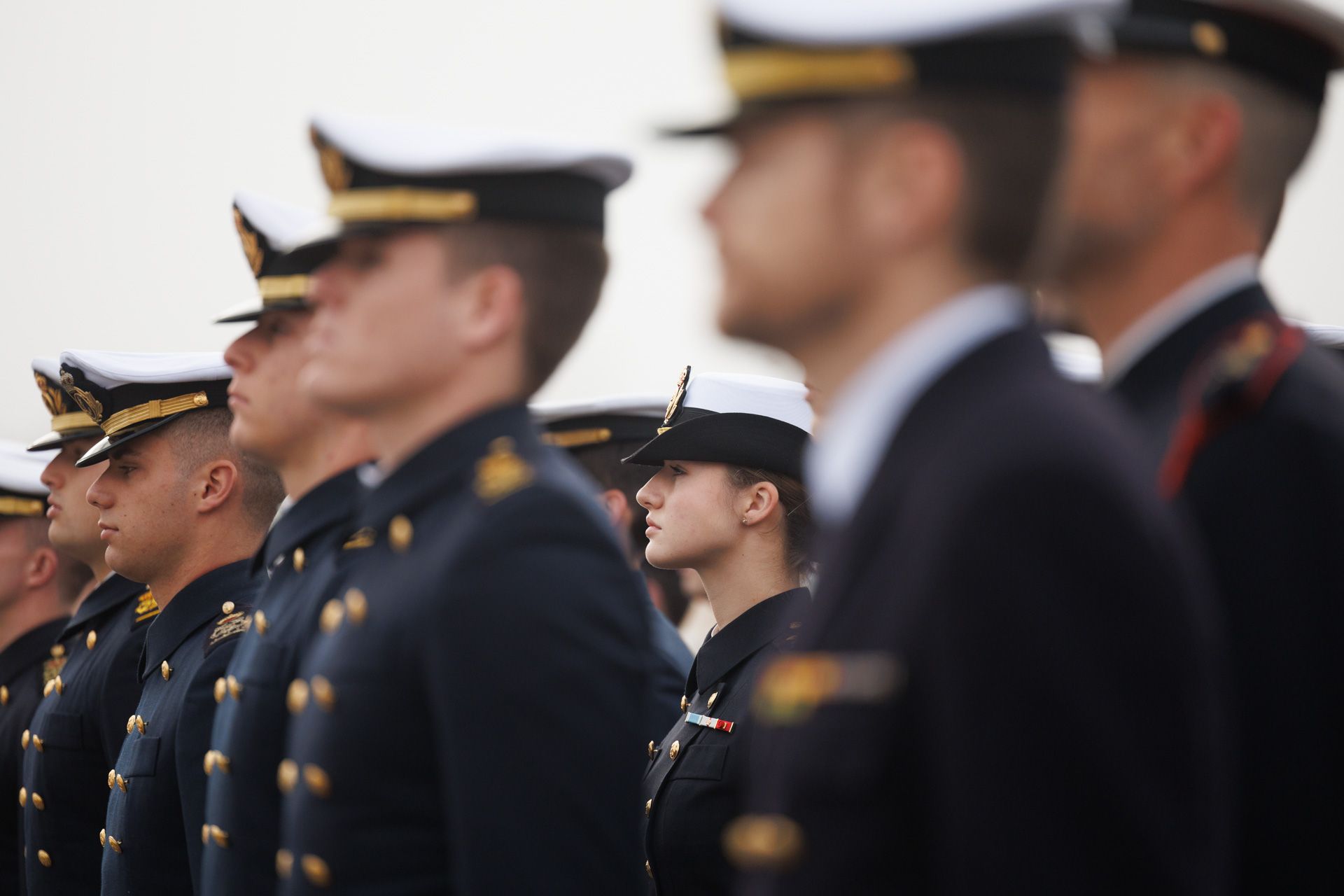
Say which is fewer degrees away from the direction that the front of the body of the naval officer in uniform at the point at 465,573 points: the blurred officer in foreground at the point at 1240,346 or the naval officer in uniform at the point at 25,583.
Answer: the naval officer in uniform

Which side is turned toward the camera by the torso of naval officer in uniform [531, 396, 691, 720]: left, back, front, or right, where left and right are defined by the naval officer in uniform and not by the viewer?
left

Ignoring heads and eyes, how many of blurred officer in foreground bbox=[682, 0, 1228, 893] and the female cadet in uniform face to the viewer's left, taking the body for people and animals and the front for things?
2

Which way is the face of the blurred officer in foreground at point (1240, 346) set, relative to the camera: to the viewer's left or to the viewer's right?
to the viewer's left

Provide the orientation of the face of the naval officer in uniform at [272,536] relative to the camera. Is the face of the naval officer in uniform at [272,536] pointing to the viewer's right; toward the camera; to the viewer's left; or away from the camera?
to the viewer's left

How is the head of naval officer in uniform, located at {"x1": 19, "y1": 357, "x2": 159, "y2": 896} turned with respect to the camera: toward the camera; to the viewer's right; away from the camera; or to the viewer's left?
to the viewer's left

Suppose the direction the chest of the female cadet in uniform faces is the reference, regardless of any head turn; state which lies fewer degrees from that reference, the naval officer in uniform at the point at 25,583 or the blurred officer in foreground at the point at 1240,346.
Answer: the naval officer in uniform

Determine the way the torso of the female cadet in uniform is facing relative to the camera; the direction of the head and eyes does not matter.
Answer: to the viewer's left

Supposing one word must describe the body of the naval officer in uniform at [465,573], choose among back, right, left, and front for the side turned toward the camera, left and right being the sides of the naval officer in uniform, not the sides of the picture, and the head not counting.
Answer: left

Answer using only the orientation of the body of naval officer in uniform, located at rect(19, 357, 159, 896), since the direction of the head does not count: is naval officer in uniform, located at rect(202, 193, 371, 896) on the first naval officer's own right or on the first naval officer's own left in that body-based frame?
on the first naval officer's own left

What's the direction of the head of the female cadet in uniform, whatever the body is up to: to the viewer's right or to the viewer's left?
to the viewer's left

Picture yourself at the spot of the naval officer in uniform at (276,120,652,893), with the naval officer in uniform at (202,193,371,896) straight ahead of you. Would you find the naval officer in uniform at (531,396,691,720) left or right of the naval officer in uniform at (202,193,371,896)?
right

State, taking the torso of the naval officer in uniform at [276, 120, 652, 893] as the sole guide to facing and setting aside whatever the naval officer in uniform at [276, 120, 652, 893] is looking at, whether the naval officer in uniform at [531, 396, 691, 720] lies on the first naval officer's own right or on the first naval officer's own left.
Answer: on the first naval officer's own right

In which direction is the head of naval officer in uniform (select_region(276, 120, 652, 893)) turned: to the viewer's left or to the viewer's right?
to the viewer's left

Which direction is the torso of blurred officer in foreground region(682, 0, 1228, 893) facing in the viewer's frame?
to the viewer's left
